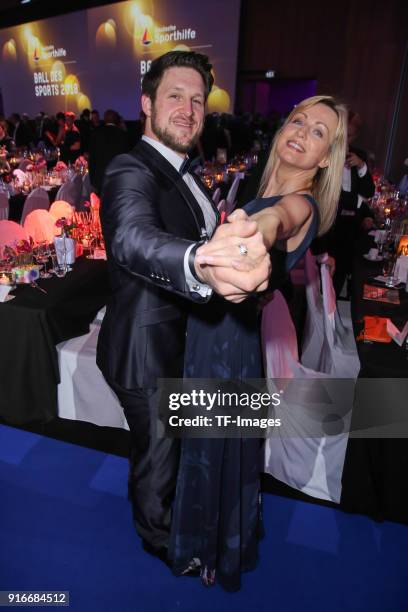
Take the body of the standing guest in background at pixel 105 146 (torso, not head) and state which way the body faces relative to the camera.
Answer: away from the camera

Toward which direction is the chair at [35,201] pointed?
away from the camera

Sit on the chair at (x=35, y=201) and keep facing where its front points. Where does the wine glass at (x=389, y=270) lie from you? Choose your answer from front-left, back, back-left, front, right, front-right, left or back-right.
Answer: back-right

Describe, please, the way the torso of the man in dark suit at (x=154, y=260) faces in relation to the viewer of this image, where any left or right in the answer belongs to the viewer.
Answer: facing the viewer and to the right of the viewer

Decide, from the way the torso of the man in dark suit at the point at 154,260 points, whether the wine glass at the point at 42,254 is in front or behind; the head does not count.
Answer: behind

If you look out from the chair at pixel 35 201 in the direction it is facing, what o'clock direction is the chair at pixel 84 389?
the chair at pixel 84 389 is roughly at 6 o'clock from the chair at pixel 35 201.

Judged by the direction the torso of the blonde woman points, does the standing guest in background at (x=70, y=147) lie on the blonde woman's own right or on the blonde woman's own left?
on the blonde woman's own right

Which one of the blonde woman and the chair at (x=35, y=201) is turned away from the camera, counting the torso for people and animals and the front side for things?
the chair

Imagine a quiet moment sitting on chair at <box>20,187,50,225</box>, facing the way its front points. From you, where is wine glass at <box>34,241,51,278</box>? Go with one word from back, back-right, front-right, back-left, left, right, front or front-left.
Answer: back

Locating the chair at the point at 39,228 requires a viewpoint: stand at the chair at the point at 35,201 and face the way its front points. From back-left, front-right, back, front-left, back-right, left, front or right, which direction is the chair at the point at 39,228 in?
back

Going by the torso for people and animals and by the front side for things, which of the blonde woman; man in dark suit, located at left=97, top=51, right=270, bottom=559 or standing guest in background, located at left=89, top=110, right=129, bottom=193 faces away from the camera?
the standing guest in background

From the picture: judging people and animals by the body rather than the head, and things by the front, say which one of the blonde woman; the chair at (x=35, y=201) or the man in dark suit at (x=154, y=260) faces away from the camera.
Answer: the chair

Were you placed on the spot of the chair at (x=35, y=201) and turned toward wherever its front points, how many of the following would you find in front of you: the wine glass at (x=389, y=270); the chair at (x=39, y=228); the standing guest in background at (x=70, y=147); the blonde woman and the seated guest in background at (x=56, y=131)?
2

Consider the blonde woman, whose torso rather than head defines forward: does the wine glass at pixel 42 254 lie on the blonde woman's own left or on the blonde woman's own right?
on the blonde woman's own right

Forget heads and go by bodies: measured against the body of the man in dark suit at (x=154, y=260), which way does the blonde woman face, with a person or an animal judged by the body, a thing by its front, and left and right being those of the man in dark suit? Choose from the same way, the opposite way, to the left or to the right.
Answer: to the right
